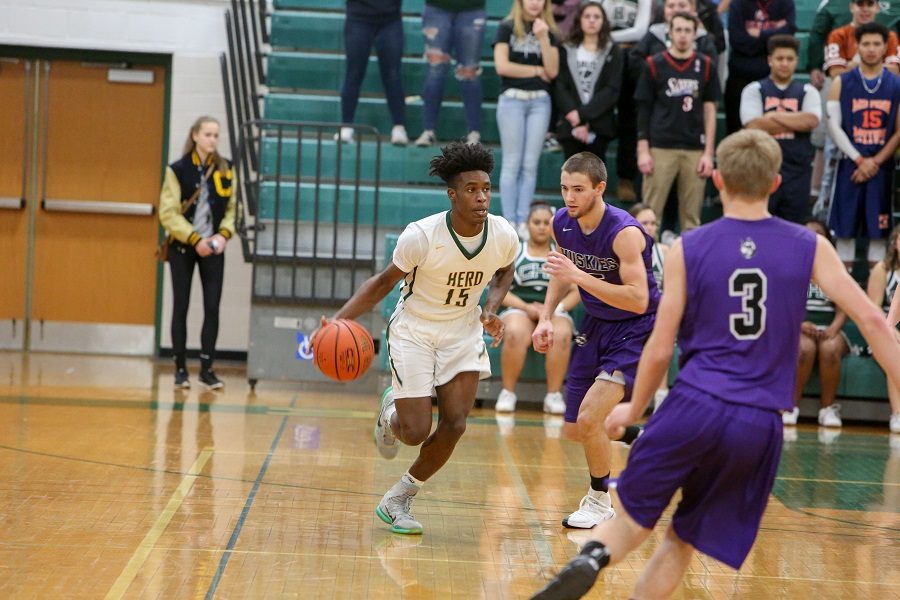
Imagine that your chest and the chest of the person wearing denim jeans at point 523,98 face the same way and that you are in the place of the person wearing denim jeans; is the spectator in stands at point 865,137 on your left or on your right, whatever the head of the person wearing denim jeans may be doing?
on your left

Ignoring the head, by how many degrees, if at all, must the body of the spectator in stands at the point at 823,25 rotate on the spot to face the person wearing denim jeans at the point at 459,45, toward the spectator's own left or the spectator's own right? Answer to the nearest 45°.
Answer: approximately 45° to the spectator's own right

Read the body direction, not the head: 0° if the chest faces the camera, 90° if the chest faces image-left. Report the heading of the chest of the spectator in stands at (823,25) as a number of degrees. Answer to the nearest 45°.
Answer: approximately 0°

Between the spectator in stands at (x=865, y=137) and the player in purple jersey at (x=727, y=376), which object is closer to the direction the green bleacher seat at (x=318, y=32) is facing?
the player in purple jersey

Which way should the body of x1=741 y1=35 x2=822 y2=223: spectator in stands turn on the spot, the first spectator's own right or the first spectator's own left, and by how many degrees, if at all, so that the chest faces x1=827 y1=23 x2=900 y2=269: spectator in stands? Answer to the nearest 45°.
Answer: approximately 90° to the first spectator's own left

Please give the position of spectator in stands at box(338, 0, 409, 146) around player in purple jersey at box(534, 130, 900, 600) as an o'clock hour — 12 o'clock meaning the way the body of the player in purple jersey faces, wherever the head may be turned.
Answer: The spectator in stands is roughly at 11 o'clock from the player in purple jersey.

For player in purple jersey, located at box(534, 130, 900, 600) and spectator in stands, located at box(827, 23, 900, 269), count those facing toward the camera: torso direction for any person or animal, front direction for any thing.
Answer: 1

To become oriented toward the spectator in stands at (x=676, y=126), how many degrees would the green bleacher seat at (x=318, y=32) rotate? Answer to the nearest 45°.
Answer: approximately 45° to its left

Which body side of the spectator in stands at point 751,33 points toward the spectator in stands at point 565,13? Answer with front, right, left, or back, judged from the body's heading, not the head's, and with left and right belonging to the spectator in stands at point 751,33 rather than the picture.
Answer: right
